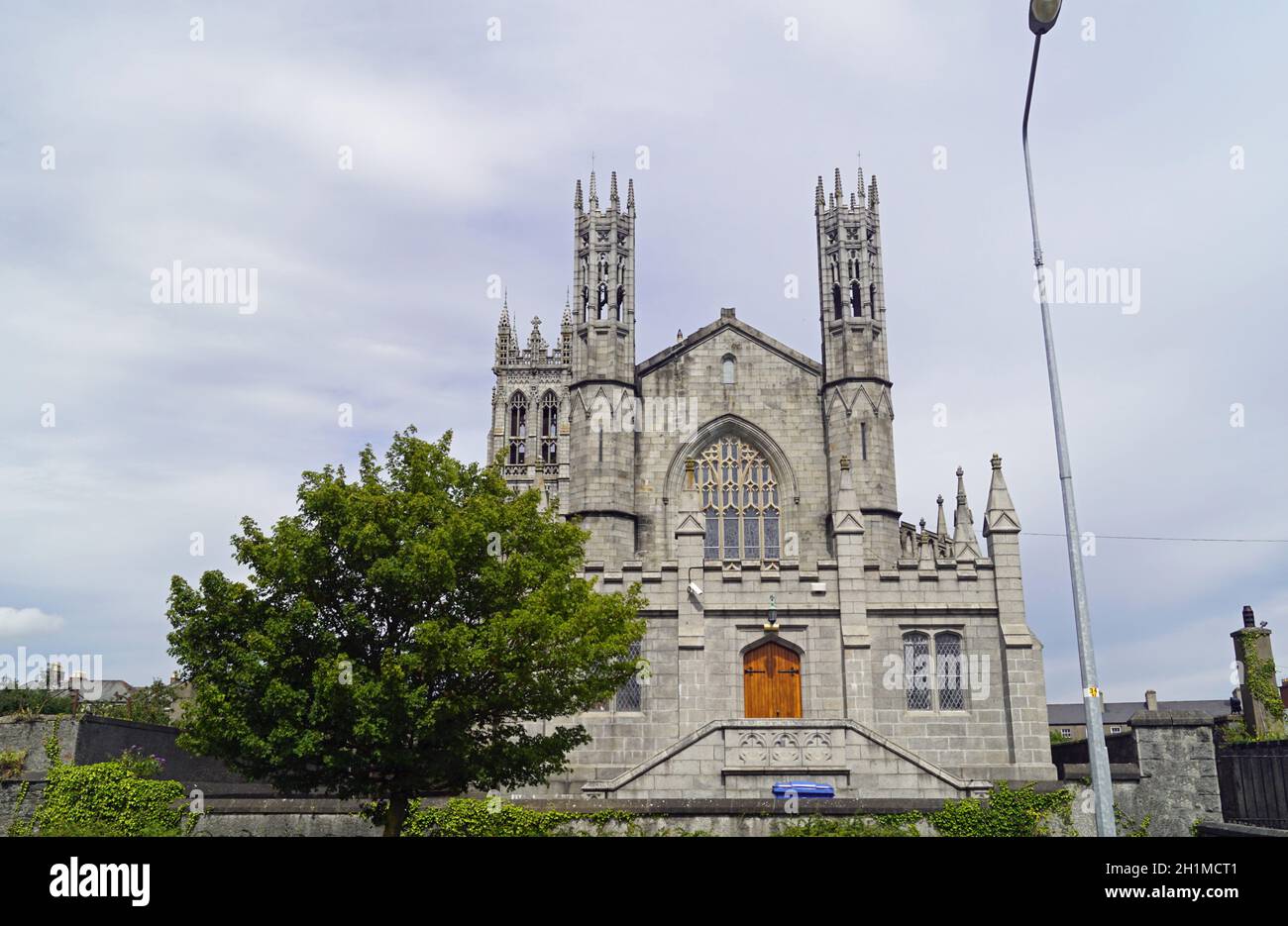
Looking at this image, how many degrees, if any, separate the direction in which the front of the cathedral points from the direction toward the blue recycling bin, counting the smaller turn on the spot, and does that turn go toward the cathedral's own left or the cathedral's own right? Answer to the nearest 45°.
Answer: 0° — it already faces it

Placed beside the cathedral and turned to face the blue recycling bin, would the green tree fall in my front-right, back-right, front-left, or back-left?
front-right

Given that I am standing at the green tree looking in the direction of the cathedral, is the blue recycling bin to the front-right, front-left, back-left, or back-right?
front-right

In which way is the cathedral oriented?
toward the camera

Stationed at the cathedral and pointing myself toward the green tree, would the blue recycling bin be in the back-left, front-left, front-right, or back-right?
front-left

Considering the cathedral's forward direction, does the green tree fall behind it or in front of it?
in front
